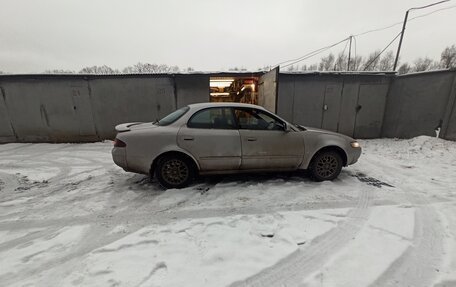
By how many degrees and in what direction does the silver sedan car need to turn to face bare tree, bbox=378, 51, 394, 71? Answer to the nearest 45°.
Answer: approximately 45° to its left

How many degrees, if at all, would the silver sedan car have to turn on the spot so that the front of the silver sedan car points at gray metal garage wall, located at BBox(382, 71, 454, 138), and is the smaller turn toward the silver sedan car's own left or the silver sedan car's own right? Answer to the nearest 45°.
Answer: approximately 45° to the silver sedan car's own left

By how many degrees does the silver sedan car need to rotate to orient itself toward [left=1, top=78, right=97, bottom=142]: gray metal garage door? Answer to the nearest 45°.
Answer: approximately 135° to its left

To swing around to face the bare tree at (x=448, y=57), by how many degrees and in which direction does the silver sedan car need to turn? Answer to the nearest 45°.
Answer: approximately 45° to its left

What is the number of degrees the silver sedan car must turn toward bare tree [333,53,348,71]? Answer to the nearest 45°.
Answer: approximately 45° to its left

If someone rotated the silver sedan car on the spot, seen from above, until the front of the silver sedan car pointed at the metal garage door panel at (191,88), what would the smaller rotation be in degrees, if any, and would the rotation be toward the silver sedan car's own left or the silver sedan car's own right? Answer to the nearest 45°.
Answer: approximately 90° to the silver sedan car's own left

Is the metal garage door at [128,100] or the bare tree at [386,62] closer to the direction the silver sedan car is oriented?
the bare tree

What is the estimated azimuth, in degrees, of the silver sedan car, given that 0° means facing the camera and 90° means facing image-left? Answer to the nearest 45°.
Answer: approximately 270°
